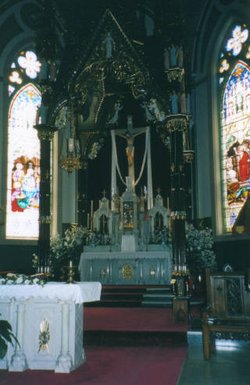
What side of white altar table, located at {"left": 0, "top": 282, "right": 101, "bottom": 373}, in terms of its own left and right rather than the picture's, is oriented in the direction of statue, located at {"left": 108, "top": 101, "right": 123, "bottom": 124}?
back

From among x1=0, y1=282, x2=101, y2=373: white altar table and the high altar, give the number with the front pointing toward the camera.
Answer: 2

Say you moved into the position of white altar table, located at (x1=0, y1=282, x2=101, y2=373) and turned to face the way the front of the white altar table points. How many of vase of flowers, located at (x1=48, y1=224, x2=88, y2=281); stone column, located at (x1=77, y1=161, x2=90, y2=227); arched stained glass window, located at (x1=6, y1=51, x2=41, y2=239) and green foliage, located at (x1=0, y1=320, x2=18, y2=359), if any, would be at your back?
3

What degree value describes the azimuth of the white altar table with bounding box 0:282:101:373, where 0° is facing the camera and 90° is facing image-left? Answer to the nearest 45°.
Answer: approximately 0°

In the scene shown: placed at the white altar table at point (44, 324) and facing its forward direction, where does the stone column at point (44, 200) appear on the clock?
The stone column is roughly at 6 o'clock from the white altar table.

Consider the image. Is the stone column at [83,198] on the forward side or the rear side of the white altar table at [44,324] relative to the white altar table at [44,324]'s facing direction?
on the rear side

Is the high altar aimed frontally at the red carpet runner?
yes

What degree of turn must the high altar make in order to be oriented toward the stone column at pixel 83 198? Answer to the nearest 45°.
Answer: approximately 135° to its right

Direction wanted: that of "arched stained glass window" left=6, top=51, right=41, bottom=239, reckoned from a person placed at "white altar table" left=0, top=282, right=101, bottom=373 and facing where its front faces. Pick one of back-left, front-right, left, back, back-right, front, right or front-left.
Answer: back

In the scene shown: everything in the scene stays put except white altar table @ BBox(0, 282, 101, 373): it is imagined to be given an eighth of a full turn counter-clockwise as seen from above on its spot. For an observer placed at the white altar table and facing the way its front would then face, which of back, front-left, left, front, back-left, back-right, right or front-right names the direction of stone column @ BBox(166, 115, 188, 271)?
left

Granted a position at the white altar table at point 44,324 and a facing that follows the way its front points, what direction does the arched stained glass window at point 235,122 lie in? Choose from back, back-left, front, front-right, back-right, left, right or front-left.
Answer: back-left

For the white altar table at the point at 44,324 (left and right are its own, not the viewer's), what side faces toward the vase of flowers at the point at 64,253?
back
